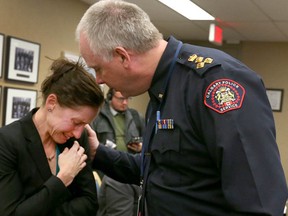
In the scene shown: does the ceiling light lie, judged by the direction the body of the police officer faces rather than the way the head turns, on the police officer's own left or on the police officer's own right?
on the police officer's own right

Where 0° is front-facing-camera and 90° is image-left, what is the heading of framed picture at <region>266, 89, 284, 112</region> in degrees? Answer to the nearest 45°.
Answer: approximately 0°

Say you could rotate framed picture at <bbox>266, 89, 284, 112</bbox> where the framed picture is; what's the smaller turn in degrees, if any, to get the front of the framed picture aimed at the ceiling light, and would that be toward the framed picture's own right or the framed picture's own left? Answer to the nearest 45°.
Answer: approximately 45° to the framed picture's own right

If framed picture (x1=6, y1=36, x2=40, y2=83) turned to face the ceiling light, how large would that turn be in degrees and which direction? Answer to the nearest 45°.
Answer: approximately 45° to its left

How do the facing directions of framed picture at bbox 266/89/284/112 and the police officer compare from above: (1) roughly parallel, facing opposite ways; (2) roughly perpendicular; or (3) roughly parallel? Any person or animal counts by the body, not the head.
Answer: roughly perpendicular

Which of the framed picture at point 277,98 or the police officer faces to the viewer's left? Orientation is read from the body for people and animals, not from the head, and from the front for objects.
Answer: the police officer

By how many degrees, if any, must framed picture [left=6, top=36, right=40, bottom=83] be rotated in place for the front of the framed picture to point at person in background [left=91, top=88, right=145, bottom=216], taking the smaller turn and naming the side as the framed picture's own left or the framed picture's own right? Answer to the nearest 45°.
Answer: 0° — it already faces them

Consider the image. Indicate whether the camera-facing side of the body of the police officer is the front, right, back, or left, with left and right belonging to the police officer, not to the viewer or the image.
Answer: left

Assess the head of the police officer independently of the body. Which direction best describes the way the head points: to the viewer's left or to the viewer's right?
to the viewer's left

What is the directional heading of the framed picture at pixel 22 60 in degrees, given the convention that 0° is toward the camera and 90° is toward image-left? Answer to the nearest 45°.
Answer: approximately 315°

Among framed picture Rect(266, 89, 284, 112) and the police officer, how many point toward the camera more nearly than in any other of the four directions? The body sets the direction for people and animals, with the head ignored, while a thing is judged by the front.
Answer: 1
